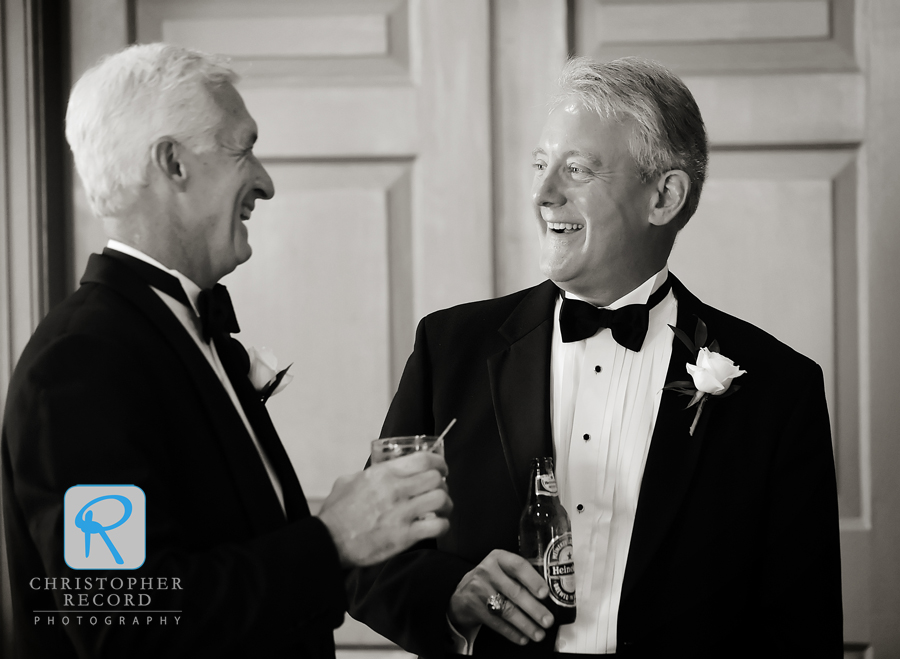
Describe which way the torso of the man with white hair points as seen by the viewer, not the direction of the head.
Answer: to the viewer's right

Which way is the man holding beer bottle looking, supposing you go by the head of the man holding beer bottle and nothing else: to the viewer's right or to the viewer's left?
to the viewer's left

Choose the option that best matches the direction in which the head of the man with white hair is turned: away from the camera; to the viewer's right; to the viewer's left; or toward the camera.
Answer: to the viewer's right
